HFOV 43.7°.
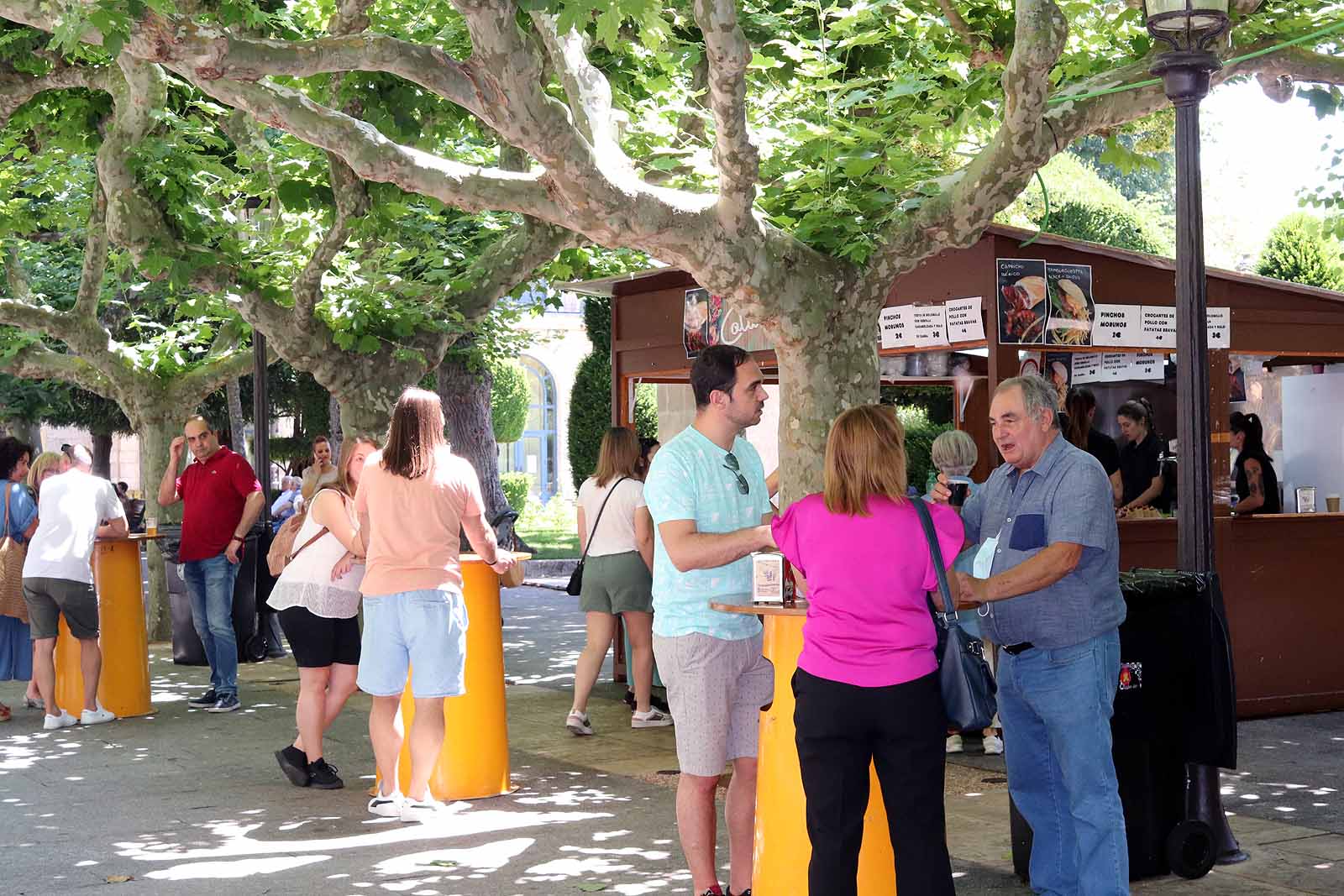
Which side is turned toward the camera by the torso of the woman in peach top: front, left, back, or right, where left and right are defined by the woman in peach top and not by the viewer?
back

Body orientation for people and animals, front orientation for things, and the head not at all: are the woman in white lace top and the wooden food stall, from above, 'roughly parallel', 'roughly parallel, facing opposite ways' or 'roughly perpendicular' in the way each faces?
roughly perpendicular

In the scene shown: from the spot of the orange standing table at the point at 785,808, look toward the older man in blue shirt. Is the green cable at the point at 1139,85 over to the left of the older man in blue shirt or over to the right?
left

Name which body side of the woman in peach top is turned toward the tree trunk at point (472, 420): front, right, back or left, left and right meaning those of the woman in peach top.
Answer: front

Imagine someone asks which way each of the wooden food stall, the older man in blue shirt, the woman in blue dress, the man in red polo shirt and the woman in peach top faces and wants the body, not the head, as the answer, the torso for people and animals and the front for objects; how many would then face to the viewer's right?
1

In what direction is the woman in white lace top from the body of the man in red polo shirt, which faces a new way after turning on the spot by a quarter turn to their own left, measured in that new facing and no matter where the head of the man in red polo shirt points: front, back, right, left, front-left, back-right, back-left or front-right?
front-right

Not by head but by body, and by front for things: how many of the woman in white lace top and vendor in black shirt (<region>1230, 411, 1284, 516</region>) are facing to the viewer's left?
1

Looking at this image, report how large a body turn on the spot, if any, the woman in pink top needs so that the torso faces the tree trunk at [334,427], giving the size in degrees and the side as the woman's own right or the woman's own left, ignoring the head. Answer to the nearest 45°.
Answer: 0° — they already face it

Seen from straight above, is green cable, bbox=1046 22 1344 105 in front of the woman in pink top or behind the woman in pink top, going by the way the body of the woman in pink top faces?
in front

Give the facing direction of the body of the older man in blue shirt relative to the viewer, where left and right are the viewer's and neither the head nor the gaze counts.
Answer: facing the viewer and to the left of the viewer

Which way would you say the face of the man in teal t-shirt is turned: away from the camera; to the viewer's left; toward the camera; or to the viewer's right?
to the viewer's right

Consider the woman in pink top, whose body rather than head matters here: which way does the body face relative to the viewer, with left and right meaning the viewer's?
facing away from the viewer

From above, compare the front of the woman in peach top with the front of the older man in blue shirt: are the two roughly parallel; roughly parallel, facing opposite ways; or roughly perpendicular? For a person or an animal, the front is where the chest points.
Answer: roughly perpendicular

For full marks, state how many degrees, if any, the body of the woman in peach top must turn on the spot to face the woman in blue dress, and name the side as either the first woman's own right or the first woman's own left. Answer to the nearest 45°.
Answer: approximately 45° to the first woman's own left

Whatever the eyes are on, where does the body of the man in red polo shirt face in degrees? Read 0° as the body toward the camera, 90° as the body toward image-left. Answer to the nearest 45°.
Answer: approximately 45°
